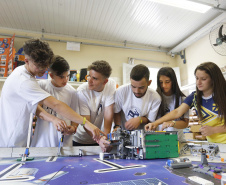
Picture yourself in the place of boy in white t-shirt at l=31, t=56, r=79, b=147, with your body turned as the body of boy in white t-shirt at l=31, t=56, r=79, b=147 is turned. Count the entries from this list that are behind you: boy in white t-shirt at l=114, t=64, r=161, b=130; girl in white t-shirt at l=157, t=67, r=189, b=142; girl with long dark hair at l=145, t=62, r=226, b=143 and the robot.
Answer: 0

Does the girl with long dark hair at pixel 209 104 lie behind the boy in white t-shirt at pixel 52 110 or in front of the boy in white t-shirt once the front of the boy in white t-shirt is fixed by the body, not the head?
in front

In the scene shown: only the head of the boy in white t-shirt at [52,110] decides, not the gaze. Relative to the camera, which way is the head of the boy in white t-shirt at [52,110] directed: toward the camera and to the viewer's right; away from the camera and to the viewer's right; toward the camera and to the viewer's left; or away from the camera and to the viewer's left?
toward the camera and to the viewer's right

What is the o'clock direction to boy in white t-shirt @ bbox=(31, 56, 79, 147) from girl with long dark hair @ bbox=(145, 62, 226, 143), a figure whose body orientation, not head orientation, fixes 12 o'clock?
The boy in white t-shirt is roughly at 1 o'clock from the girl with long dark hair.

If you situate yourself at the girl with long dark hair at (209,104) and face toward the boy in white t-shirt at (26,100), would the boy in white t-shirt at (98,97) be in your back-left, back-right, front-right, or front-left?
front-right

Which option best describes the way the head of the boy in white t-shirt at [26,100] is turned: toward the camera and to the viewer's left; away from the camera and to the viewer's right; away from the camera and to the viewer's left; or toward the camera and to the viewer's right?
toward the camera and to the viewer's right

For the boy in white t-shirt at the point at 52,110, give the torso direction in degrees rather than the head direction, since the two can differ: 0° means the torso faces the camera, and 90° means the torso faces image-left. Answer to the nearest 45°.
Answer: approximately 315°

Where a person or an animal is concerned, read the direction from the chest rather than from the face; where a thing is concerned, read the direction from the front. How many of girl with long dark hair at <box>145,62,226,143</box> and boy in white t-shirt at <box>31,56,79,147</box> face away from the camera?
0

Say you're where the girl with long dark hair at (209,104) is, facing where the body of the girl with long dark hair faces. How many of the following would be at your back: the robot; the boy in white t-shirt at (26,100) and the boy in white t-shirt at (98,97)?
0

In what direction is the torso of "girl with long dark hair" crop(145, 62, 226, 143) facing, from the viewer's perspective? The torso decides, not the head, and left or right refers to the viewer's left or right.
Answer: facing the viewer and to the left of the viewer

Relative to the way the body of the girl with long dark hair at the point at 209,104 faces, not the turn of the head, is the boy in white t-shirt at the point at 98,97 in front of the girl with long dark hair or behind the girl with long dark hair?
in front

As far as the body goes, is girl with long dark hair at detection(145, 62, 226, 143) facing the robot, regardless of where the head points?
yes
